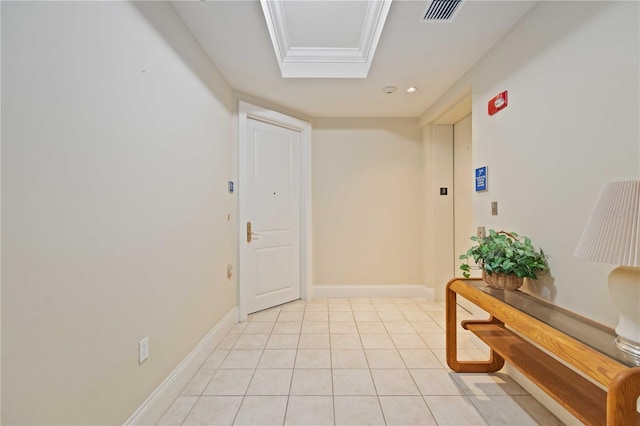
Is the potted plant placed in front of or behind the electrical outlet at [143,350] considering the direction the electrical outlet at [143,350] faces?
in front

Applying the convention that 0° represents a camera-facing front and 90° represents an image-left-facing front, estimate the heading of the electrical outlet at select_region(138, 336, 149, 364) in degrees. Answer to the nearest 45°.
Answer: approximately 315°

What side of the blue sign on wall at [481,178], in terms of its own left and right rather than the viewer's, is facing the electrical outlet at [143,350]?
front

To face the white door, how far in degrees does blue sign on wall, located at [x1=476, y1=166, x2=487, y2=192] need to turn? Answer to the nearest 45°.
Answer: approximately 45° to its right

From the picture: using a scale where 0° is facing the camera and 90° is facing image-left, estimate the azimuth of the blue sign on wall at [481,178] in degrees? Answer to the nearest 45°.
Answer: approximately 45°

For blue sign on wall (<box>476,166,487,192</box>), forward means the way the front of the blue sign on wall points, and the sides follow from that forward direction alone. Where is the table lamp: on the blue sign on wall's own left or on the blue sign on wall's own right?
on the blue sign on wall's own left

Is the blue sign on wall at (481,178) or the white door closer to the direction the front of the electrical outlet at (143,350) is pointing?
the blue sign on wall

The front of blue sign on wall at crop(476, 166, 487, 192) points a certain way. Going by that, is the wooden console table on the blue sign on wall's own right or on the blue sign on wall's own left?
on the blue sign on wall's own left

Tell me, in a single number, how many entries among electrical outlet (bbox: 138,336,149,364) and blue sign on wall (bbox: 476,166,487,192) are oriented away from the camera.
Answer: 0

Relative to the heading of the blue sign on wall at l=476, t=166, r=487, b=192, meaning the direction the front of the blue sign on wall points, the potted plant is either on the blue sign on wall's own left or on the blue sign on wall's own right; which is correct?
on the blue sign on wall's own left

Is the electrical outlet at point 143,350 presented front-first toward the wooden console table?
yes
